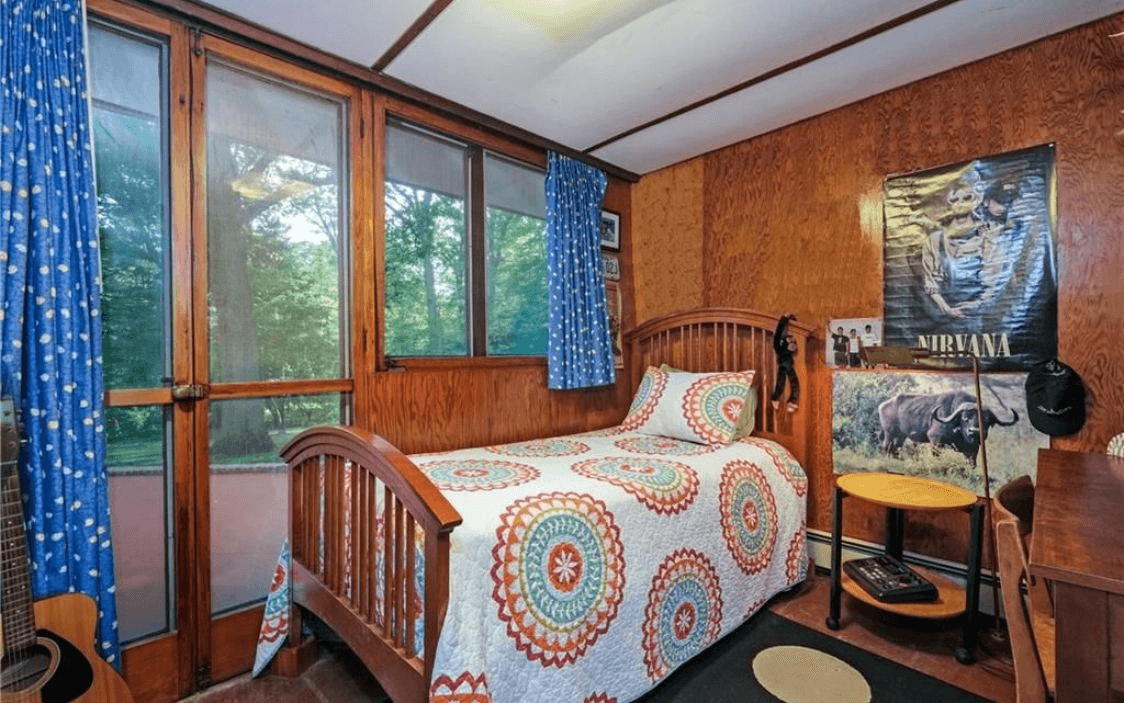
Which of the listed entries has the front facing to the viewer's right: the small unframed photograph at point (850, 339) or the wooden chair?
the wooden chair

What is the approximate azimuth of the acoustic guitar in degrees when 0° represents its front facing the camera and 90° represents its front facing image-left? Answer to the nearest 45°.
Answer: approximately 0°

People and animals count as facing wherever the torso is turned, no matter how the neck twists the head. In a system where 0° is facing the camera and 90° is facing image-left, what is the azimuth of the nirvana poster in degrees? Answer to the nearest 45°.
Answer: approximately 45°

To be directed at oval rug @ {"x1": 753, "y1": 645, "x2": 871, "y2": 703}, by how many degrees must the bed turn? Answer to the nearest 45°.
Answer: approximately 135° to its left

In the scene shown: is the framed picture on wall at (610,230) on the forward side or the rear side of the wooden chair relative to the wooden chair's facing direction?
on the rear side

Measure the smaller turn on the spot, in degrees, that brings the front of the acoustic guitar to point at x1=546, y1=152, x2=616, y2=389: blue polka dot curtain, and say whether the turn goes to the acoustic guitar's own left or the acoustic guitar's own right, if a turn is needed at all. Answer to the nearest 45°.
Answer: approximately 90° to the acoustic guitar's own left

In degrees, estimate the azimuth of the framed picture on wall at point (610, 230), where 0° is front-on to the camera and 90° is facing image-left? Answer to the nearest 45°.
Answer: approximately 315°

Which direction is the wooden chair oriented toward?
to the viewer's right

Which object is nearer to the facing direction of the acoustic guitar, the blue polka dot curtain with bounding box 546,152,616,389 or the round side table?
the round side table
